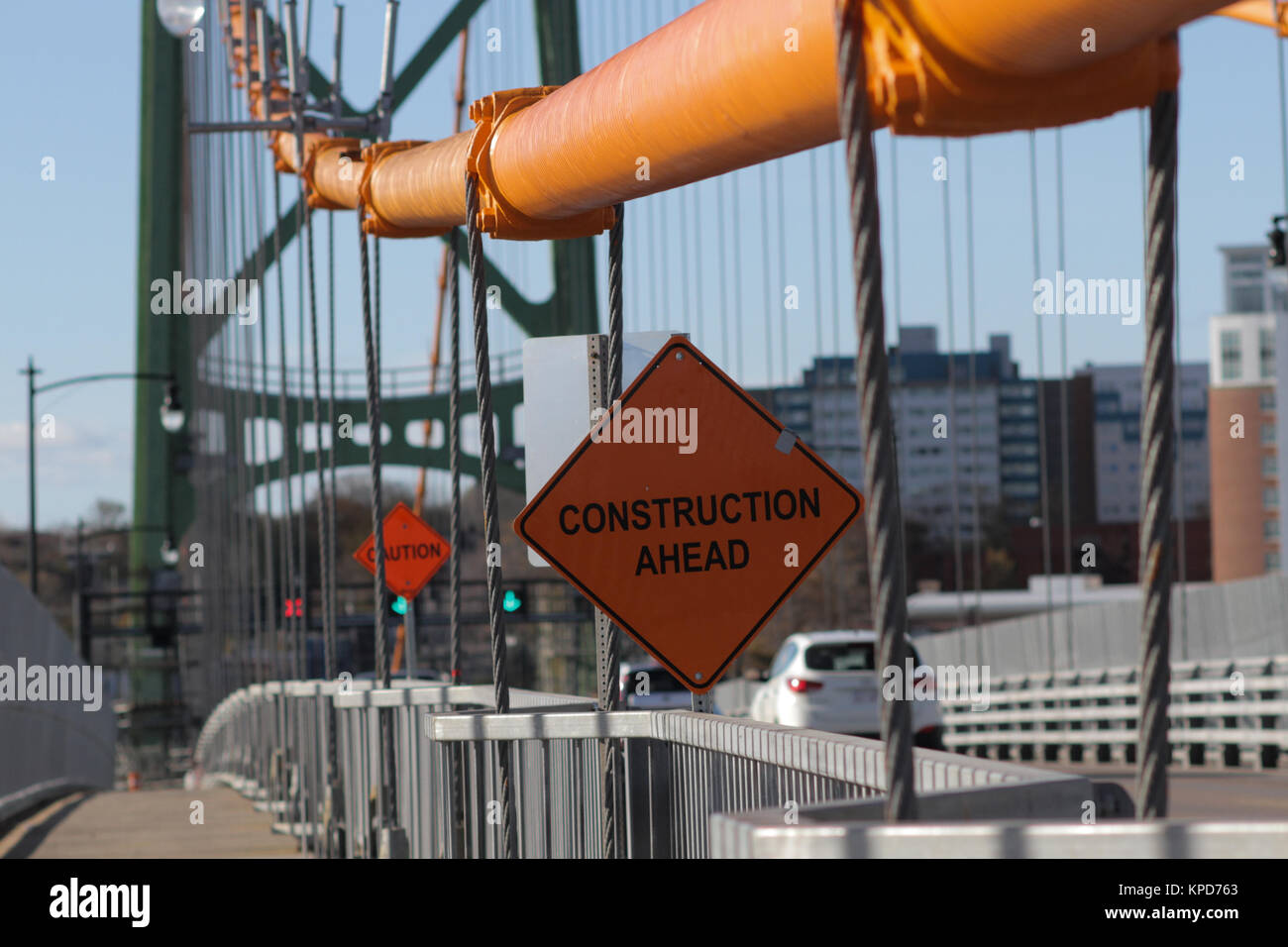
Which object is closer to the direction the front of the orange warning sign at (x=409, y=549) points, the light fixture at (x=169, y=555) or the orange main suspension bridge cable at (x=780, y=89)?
the orange main suspension bridge cable

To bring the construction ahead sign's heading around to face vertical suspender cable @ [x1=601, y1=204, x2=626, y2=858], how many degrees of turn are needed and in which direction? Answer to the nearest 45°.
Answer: approximately 180°

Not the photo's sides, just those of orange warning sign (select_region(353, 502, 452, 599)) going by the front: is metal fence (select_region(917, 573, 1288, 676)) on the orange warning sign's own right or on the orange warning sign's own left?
on the orange warning sign's own left

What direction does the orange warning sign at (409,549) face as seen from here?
toward the camera

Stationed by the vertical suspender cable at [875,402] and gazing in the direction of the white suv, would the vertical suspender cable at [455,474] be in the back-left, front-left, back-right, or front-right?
front-left

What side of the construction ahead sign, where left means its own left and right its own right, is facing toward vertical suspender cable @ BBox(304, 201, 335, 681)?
back

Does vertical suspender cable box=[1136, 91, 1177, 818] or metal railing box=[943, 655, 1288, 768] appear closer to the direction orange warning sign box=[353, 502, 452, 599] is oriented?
the vertical suspender cable

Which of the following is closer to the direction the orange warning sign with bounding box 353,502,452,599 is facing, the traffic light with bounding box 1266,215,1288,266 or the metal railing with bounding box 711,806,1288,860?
the metal railing

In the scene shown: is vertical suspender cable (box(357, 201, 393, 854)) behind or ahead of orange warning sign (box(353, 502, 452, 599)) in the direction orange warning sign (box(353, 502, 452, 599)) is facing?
ahead

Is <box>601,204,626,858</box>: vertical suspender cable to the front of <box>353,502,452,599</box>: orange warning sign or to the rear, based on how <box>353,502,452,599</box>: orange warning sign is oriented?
to the front

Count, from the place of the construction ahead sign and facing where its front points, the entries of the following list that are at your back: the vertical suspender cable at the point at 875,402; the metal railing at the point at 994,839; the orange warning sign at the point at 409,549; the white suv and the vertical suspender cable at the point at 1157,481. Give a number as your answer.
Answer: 2

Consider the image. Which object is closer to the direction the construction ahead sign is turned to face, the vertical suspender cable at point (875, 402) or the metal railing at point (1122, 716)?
the vertical suspender cable

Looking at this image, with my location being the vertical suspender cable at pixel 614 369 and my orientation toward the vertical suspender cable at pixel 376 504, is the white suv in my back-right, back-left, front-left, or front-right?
front-right

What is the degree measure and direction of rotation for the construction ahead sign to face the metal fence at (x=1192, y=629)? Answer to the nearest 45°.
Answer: approximately 180°

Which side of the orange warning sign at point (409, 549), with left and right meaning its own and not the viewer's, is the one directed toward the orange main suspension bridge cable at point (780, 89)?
front

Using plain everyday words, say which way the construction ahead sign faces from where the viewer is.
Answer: facing the viewer

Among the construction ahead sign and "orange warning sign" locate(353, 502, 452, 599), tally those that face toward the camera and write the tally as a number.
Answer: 2

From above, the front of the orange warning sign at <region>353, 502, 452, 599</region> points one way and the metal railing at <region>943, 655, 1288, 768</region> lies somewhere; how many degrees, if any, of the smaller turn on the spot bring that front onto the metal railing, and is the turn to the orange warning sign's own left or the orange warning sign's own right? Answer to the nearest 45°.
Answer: approximately 90° to the orange warning sign's own left

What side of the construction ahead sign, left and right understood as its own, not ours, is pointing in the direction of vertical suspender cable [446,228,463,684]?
back

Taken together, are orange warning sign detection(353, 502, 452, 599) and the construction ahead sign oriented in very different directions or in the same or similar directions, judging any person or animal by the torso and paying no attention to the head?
same or similar directions
